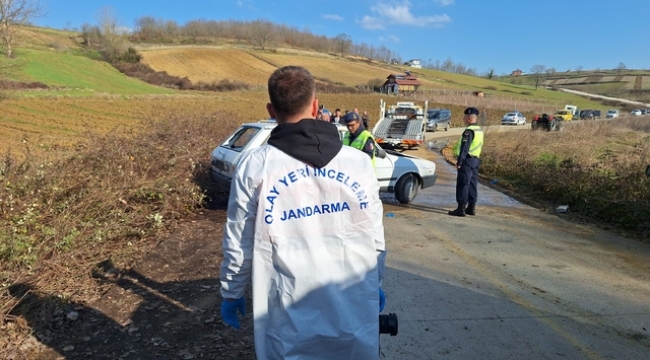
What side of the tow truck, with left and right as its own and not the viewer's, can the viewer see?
back

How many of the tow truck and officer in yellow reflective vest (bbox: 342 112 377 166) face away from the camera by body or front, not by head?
1

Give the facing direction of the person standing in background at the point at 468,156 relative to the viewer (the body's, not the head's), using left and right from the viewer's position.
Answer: facing to the left of the viewer

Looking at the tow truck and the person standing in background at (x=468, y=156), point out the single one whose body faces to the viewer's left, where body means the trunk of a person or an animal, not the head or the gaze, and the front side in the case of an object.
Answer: the person standing in background

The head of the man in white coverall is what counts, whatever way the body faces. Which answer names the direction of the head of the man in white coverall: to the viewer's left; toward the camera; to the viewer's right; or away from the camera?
away from the camera

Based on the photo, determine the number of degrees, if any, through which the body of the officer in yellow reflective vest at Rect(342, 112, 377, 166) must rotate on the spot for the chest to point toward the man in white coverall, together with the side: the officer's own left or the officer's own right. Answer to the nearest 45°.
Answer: approximately 45° to the officer's own left

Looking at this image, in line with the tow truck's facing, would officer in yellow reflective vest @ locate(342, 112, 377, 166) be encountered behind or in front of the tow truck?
behind

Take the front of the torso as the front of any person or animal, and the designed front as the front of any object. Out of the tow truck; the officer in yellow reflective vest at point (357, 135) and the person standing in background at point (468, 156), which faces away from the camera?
the tow truck

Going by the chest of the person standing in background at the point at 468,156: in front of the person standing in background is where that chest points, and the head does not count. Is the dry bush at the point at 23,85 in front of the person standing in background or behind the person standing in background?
in front

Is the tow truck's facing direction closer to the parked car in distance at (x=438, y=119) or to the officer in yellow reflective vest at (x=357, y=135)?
the parked car in distance

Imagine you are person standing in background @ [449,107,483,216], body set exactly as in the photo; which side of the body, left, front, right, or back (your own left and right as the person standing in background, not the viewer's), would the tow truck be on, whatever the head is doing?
right

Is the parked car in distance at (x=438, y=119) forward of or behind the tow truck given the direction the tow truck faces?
forward
